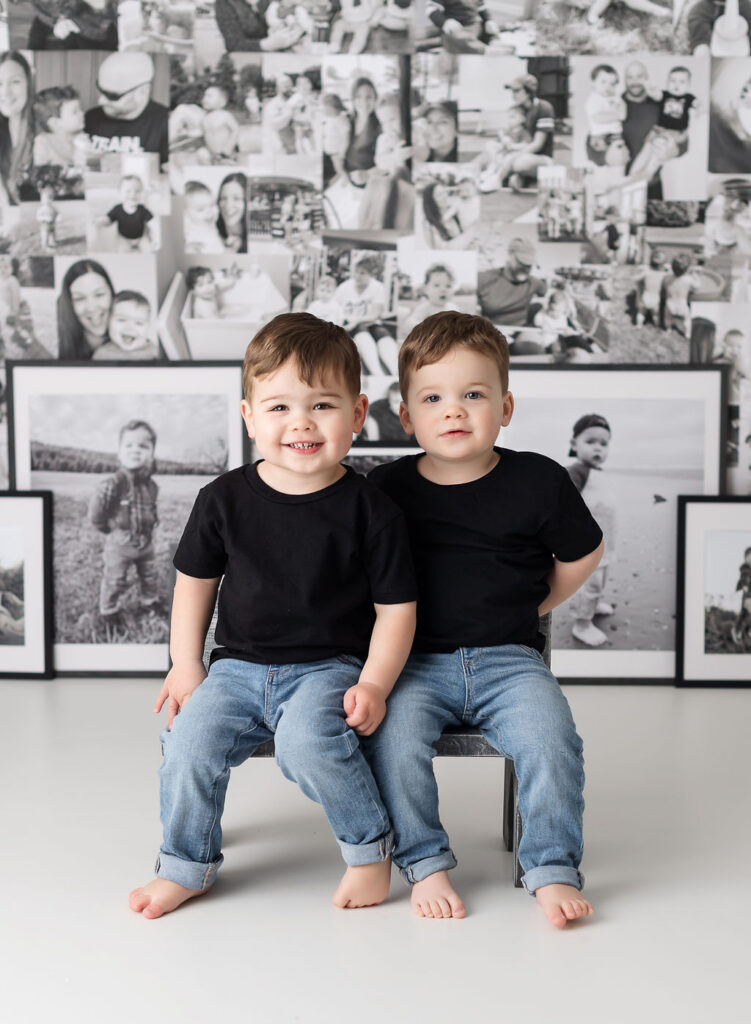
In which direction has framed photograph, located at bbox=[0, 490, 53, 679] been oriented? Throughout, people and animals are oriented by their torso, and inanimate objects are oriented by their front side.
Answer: toward the camera

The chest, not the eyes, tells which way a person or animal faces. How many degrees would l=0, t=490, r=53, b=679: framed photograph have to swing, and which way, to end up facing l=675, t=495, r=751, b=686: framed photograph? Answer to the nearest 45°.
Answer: approximately 90° to its left

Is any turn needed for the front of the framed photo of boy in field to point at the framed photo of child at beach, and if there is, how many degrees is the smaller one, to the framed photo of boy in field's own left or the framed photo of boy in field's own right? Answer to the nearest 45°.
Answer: approximately 90° to the framed photo of boy in field's own left

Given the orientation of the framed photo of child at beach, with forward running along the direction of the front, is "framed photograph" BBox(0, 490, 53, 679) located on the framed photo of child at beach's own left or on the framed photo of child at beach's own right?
on the framed photo of child at beach's own right

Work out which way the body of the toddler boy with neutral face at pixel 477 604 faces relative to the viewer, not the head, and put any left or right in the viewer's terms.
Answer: facing the viewer

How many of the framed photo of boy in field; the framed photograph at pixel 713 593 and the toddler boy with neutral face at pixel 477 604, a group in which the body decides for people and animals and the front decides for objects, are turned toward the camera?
3

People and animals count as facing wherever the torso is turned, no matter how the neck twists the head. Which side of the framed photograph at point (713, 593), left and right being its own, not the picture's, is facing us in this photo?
front

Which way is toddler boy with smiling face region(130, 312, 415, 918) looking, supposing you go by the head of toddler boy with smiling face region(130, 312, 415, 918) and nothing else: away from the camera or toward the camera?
toward the camera

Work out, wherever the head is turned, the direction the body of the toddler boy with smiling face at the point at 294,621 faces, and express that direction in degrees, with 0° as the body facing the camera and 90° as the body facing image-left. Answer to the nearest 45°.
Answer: approximately 0°

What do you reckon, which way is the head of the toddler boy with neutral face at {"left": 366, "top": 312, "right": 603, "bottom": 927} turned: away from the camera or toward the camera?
toward the camera

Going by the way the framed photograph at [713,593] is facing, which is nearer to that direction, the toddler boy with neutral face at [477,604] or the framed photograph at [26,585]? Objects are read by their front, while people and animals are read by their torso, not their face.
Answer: the toddler boy with neutral face

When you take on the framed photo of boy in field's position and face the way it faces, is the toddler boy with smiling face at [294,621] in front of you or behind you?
in front

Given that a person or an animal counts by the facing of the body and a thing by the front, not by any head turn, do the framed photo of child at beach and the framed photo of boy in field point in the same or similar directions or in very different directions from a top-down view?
same or similar directions
